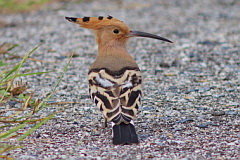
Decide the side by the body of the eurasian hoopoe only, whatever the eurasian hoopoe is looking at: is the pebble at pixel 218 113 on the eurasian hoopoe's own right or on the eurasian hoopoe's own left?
on the eurasian hoopoe's own right

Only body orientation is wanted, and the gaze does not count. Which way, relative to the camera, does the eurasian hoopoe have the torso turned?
away from the camera
